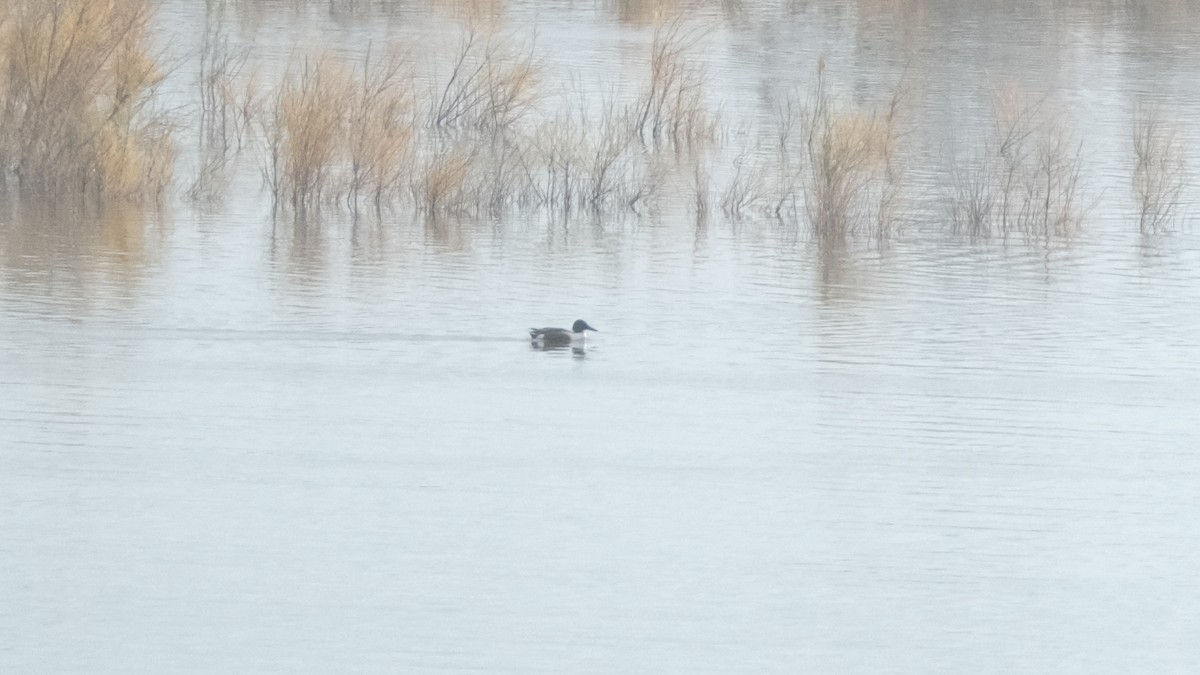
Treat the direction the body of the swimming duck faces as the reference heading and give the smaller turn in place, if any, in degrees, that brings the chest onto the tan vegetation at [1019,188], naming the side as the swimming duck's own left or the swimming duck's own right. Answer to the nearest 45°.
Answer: approximately 45° to the swimming duck's own left

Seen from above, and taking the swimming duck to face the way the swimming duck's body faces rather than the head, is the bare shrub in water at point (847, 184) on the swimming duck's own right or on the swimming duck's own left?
on the swimming duck's own left

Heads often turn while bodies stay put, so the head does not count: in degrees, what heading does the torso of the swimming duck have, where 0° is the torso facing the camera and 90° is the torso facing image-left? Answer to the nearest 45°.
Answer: approximately 270°

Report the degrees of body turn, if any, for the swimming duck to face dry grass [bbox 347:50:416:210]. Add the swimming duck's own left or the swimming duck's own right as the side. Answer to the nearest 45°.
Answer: approximately 90° to the swimming duck's own left

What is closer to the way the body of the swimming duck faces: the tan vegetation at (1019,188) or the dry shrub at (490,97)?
the tan vegetation

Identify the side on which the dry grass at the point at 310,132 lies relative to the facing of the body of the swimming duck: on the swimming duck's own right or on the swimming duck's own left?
on the swimming duck's own left

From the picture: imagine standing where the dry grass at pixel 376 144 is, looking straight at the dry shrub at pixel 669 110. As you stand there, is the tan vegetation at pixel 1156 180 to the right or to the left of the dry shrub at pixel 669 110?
right

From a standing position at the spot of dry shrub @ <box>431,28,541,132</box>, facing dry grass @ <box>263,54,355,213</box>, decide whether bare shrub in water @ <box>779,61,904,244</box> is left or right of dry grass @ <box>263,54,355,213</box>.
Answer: left

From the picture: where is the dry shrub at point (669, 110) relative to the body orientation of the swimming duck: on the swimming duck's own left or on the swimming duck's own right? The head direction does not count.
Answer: on the swimming duck's own left

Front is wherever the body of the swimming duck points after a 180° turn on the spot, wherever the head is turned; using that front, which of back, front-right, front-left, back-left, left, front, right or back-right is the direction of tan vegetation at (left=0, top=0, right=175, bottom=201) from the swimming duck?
front-right
